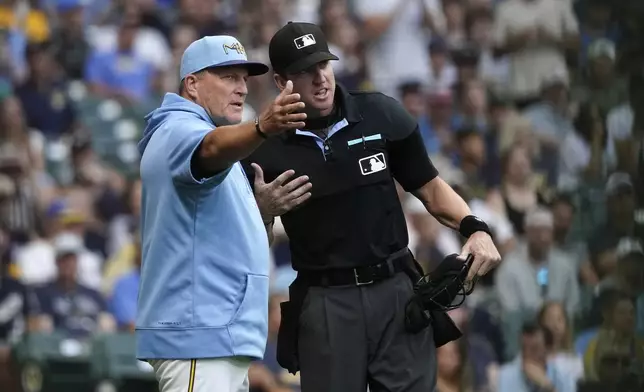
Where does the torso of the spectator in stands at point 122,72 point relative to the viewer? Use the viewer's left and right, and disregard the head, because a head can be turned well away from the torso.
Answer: facing the viewer

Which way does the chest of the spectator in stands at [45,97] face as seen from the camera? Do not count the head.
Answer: toward the camera

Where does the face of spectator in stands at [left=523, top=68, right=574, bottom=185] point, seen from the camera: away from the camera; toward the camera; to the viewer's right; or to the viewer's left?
toward the camera

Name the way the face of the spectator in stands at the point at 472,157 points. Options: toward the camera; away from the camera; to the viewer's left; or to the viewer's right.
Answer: toward the camera

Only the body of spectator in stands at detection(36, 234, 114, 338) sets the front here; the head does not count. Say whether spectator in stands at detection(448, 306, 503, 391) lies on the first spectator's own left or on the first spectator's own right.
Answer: on the first spectator's own left

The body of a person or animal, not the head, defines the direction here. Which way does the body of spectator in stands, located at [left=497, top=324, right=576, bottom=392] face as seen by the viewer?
toward the camera

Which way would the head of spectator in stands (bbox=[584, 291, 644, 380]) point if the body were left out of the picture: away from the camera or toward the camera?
toward the camera

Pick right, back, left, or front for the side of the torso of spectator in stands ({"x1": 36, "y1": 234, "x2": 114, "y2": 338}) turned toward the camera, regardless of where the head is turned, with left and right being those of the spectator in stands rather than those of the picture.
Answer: front

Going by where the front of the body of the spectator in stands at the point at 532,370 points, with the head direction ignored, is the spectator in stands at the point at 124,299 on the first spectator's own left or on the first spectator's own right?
on the first spectator's own right

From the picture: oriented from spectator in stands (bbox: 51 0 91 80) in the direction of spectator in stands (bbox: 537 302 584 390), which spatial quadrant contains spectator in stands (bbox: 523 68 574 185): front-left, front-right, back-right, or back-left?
front-left

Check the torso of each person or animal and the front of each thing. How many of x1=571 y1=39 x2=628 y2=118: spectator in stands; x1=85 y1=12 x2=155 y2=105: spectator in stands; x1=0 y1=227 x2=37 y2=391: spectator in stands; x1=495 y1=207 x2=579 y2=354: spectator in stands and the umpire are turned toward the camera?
5

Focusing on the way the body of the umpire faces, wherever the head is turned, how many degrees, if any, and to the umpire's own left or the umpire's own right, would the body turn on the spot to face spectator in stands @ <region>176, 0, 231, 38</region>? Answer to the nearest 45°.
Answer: approximately 180°

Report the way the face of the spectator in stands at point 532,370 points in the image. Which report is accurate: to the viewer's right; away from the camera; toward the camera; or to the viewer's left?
toward the camera
